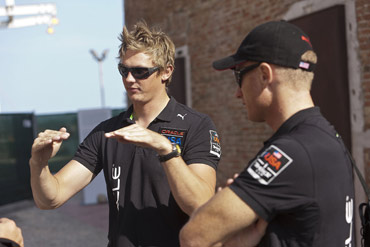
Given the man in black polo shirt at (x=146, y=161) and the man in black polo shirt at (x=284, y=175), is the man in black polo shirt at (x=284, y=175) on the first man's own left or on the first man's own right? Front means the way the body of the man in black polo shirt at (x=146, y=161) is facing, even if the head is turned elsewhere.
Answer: on the first man's own left

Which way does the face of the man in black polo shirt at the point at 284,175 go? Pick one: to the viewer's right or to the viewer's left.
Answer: to the viewer's left

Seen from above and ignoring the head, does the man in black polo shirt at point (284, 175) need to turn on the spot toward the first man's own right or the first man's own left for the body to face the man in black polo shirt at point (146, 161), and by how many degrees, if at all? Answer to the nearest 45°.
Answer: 0° — they already face them

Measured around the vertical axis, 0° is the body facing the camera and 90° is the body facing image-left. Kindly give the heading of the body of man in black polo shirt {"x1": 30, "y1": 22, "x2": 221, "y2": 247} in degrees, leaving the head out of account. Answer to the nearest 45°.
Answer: approximately 45°

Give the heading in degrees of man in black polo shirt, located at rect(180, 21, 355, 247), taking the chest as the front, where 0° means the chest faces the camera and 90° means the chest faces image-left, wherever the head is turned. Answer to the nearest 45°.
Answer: approximately 135°
